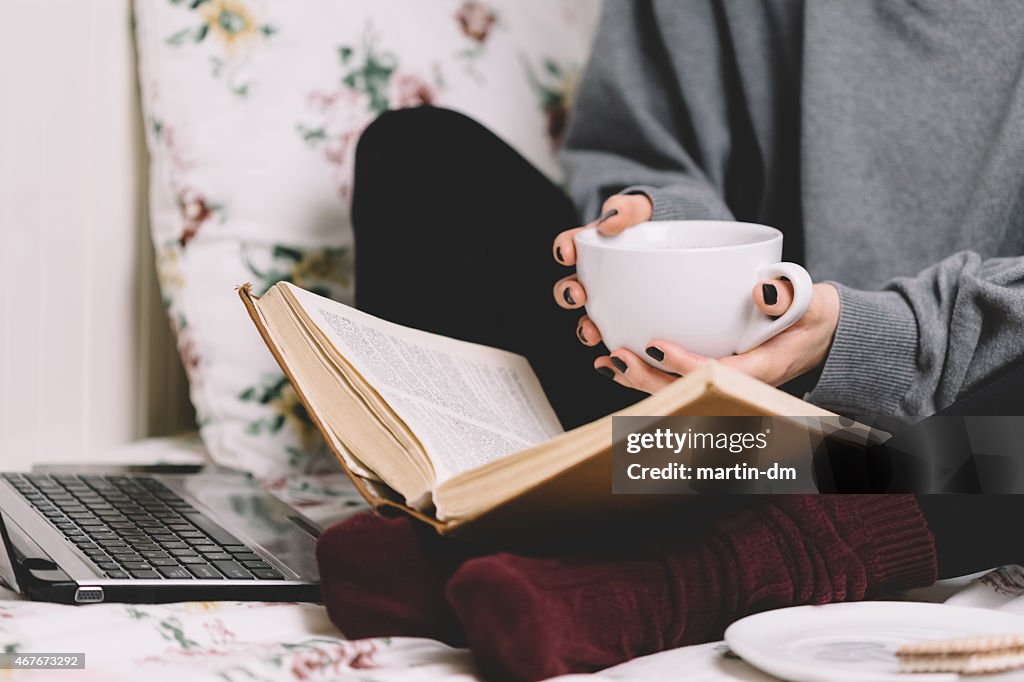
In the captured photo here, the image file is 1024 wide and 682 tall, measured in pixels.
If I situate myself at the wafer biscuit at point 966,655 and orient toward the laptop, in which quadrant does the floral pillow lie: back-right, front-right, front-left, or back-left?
front-right

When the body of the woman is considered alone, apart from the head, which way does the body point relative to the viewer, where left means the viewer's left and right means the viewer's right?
facing the viewer and to the left of the viewer
